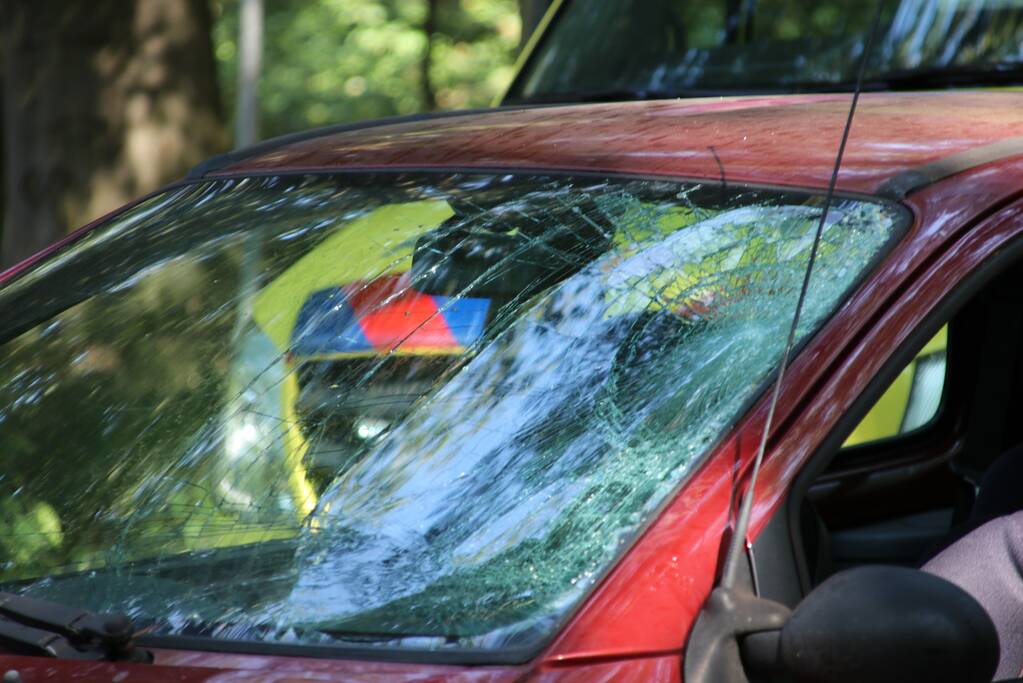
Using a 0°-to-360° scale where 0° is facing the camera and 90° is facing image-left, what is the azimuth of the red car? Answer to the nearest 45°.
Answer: approximately 45°

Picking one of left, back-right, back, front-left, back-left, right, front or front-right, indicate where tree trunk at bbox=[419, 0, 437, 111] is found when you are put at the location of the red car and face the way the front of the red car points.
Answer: back-right

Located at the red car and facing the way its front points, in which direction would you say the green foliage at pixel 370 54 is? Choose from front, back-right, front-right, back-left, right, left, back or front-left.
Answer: back-right

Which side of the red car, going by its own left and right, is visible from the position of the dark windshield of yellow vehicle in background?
back

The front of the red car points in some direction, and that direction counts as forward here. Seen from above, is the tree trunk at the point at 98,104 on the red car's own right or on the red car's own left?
on the red car's own right

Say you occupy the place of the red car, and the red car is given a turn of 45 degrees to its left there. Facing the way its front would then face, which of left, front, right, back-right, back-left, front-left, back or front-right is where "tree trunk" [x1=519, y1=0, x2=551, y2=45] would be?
back
